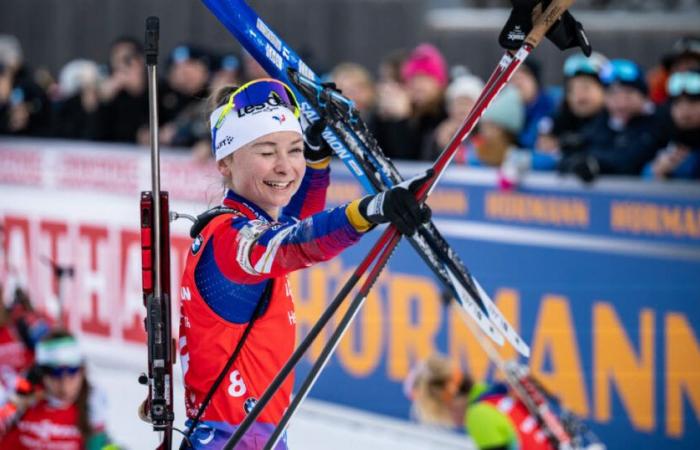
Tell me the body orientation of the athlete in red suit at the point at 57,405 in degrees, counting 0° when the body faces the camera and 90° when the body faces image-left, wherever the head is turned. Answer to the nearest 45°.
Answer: approximately 0°

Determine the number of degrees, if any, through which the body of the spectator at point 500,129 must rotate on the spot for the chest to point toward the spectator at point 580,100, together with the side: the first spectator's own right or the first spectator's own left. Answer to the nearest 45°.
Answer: approximately 135° to the first spectator's own left

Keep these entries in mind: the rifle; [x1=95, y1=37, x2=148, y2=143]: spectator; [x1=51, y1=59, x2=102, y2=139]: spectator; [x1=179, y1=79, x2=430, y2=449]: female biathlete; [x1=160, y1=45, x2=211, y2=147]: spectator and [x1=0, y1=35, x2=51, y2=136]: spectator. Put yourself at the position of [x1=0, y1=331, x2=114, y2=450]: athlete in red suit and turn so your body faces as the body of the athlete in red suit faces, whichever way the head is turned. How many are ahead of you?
2

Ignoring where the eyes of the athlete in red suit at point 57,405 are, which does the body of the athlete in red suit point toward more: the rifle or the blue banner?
the rifle

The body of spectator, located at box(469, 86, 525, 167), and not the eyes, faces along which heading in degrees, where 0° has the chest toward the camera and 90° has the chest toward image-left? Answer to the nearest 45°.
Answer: approximately 45°

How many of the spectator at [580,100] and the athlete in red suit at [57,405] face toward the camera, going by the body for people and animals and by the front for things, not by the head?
2

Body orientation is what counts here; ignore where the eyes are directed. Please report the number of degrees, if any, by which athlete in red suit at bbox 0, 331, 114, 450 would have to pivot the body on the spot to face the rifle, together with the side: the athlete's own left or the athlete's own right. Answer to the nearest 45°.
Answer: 0° — they already face it
